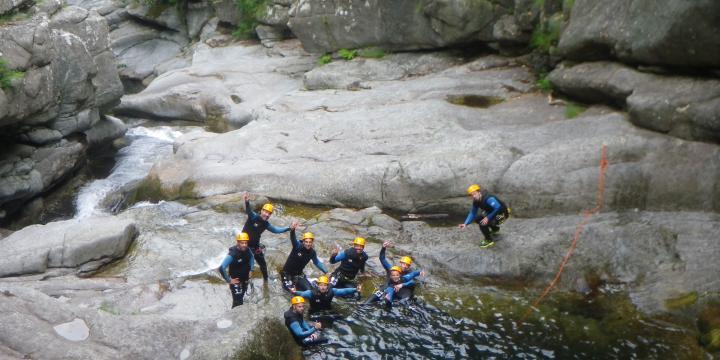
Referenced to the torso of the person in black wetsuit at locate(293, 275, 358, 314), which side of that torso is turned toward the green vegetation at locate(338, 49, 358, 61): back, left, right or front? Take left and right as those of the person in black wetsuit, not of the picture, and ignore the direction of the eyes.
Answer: back

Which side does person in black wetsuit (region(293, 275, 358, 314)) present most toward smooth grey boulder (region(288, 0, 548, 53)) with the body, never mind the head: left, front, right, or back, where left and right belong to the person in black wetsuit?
back

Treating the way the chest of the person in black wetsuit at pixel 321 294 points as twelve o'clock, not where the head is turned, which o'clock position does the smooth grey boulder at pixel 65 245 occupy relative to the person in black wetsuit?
The smooth grey boulder is roughly at 4 o'clock from the person in black wetsuit.

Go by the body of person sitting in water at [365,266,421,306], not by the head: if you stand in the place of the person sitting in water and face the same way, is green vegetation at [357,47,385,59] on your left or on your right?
on your right

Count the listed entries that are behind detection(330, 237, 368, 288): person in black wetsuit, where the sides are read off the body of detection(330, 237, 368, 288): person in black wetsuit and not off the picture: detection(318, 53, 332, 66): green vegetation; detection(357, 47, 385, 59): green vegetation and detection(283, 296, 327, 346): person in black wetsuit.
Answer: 2

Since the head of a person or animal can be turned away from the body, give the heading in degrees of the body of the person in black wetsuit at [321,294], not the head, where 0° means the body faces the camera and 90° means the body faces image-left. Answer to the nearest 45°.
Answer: approximately 0°

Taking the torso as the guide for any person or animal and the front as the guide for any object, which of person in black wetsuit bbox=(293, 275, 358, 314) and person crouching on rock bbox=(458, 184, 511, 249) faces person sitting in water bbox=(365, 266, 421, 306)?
the person crouching on rock

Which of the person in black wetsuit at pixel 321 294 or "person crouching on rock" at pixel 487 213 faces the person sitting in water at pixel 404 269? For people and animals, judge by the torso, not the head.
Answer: the person crouching on rock

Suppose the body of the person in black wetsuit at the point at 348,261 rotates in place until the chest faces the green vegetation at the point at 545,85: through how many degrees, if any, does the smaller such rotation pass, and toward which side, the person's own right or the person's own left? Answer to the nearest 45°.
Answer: approximately 135° to the person's own left
